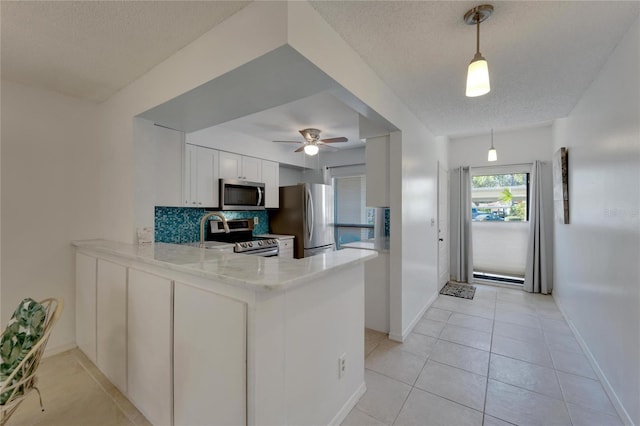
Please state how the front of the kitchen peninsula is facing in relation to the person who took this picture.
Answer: facing the viewer and to the left of the viewer

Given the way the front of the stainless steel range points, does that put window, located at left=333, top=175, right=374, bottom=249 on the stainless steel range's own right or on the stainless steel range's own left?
on the stainless steel range's own left

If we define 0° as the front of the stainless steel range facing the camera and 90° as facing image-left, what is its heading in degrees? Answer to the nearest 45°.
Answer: approximately 315°

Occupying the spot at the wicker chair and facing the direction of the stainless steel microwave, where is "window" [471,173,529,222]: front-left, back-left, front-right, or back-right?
front-right

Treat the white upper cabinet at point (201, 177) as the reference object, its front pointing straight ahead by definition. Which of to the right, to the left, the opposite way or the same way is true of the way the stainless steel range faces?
the same way

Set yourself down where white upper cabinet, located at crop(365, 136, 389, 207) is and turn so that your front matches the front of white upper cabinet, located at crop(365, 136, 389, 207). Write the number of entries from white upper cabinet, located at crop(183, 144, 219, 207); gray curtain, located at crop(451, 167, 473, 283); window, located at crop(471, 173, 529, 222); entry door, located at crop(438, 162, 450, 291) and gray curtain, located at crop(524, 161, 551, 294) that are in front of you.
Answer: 1

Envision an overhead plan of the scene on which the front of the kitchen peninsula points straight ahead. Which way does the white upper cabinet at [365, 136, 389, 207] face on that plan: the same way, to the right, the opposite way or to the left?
to the right

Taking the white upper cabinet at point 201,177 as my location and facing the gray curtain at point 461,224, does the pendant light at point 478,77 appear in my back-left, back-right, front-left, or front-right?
front-right

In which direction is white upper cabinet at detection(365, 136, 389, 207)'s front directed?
to the viewer's left

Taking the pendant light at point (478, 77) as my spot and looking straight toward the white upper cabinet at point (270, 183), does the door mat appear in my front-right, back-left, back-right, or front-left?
front-right

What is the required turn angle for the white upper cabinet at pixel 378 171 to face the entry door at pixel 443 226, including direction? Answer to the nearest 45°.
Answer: approximately 135° to its right

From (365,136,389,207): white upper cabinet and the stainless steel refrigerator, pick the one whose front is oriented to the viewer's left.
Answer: the white upper cabinet

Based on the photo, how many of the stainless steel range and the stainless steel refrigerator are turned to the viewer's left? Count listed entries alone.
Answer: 0

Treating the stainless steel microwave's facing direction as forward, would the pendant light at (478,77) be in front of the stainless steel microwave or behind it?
in front

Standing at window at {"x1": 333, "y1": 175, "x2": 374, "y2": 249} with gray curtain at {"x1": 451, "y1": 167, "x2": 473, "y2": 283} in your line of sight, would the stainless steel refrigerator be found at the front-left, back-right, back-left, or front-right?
back-right

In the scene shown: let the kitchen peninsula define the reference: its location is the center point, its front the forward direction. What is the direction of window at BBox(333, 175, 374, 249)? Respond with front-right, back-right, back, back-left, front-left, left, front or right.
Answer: back
